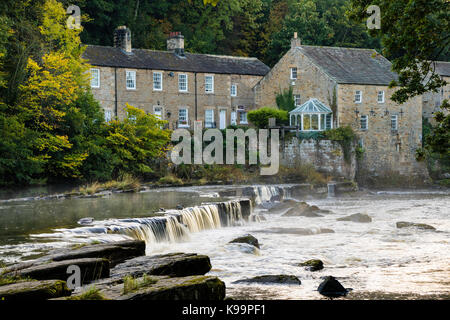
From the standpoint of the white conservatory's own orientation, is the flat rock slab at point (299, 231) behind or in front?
in front

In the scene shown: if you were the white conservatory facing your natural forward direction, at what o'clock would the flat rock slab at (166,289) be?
The flat rock slab is roughly at 12 o'clock from the white conservatory.

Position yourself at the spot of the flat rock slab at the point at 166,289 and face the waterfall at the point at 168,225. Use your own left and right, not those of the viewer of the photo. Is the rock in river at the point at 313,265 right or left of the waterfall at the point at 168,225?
right

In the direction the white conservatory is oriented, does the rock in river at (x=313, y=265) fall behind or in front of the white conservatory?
in front

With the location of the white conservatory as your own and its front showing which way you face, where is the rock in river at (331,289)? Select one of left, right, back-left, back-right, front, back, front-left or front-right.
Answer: front

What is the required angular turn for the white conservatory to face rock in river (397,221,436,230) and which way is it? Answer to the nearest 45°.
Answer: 0° — it already faces it

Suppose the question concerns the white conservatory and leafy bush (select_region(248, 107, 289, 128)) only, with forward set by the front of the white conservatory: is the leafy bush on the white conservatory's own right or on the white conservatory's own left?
on the white conservatory's own right

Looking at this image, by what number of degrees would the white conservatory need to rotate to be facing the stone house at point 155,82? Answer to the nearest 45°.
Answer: approximately 90° to its right

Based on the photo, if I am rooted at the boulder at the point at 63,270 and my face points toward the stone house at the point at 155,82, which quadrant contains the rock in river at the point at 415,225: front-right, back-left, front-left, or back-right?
front-right

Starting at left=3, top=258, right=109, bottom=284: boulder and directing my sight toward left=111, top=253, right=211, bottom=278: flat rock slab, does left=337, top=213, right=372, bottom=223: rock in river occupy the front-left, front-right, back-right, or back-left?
front-left

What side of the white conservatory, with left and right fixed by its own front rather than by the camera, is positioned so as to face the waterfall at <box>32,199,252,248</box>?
front

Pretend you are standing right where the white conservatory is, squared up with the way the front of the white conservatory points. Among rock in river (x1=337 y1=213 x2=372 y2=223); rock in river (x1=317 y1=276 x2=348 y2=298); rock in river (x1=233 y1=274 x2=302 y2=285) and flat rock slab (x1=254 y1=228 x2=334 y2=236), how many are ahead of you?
4

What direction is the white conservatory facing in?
toward the camera

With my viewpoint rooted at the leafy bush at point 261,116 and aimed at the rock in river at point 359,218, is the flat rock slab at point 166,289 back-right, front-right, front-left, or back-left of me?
front-right

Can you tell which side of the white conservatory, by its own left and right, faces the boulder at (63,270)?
front

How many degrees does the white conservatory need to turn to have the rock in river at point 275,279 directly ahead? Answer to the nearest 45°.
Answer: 0° — it already faces it
